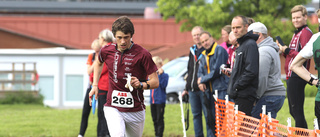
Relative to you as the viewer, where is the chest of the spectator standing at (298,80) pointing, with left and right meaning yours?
facing the viewer and to the left of the viewer

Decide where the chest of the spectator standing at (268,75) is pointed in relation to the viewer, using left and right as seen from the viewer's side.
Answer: facing to the left of the viewer

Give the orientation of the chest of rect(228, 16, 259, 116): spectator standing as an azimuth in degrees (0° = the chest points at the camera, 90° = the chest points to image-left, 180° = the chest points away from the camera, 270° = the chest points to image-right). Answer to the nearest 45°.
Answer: approximately 45°

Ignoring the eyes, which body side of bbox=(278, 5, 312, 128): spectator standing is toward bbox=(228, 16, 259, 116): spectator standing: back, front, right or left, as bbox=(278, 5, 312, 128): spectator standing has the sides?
front

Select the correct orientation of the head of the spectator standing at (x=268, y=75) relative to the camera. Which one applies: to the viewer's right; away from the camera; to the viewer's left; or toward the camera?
to the viewer's left

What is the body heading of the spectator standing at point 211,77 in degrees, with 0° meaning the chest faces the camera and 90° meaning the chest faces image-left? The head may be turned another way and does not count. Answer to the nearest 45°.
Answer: approximately 45°

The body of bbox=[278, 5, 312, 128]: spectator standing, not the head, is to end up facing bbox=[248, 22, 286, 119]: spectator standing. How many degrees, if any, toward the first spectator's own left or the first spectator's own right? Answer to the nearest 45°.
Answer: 0° — they already face them
